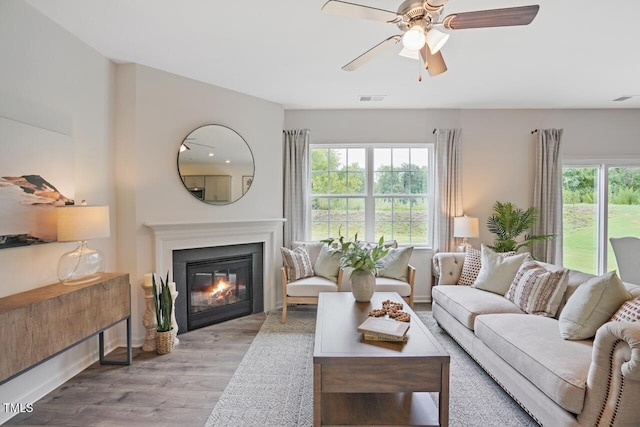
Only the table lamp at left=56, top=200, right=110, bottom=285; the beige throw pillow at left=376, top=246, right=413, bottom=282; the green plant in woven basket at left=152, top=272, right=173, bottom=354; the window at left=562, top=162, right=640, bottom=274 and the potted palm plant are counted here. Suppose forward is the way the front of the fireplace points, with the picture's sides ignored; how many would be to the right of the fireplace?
2

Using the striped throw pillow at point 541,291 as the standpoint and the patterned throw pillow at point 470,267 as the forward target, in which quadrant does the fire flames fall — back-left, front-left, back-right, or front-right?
front-left

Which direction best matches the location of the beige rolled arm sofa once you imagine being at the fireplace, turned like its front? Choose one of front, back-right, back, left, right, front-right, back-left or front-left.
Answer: front

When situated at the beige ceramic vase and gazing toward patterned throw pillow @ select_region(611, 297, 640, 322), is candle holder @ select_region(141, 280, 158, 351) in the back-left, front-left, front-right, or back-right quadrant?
back-right

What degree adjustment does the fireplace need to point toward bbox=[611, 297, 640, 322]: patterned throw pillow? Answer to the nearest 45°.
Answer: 0° — it already faces it

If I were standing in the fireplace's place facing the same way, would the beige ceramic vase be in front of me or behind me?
in front

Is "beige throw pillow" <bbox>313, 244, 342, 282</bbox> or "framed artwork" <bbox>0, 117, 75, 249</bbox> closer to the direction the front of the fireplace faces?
the beige throw pillow

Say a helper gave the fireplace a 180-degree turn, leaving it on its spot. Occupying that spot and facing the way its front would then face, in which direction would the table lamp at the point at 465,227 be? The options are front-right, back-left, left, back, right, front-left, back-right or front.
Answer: back-right

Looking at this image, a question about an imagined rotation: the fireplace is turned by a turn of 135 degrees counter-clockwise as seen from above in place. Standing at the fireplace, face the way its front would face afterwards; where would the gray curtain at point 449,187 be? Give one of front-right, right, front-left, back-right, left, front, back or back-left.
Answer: right

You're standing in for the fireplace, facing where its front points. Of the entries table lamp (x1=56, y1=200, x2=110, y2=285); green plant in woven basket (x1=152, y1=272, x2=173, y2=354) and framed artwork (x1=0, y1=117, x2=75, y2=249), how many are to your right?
3

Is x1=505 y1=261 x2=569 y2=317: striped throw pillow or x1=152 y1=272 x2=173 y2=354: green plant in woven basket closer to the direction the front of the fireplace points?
the striped throw pillow

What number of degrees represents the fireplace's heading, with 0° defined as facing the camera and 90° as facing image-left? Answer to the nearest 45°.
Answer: approximately 315°

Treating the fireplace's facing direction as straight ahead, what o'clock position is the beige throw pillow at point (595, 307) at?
The beige throw pillow is roughly at 12 o'clock from the fireplace.

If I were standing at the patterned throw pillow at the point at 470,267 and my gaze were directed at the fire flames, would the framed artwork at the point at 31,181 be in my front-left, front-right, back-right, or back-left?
front-left

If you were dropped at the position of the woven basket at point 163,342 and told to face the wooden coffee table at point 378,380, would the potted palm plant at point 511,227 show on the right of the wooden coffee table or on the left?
left

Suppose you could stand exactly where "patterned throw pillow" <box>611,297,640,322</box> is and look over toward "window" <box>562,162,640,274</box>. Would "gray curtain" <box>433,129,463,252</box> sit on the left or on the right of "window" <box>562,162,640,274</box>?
left

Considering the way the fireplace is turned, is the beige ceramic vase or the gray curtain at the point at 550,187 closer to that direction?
the beige ceramic vase

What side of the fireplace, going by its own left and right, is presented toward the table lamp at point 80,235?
right

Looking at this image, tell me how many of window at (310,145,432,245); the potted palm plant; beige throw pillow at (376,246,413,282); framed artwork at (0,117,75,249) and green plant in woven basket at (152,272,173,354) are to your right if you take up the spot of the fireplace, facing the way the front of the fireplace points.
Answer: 2

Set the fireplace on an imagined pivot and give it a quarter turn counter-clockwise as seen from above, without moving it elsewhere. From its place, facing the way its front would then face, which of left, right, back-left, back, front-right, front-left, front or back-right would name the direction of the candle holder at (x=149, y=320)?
back
